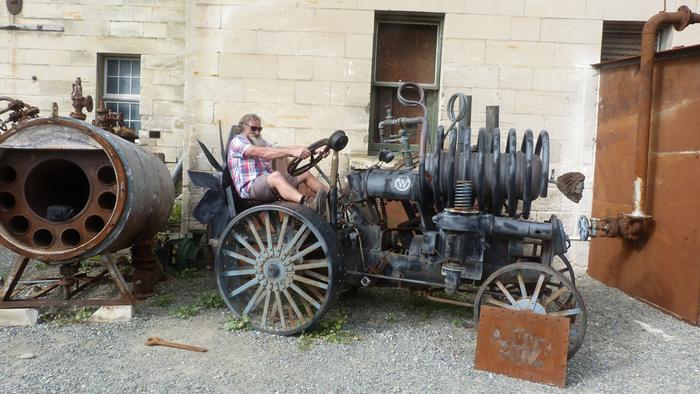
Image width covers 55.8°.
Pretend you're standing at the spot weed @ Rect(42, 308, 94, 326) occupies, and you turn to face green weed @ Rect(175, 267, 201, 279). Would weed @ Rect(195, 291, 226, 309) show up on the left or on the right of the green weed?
right

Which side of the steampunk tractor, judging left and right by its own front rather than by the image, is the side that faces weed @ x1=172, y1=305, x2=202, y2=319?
back

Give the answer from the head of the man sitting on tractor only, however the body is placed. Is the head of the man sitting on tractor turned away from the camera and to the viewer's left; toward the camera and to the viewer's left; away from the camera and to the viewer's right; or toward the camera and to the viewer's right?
toward the camera and to the viewer's right

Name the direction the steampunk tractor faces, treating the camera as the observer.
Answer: facing to the right of the viewer

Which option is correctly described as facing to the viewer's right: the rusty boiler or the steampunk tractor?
the steampunk tractor

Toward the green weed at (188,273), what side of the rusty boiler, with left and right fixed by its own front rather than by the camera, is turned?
back

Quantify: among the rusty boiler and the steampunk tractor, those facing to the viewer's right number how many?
1

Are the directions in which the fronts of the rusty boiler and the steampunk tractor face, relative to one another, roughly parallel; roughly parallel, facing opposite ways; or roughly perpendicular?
roughly perpendicular

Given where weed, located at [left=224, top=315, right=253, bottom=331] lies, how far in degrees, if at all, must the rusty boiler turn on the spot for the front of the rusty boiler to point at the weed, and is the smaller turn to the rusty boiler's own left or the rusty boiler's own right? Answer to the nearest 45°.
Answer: approximately 90° to the rusty boiler's own left

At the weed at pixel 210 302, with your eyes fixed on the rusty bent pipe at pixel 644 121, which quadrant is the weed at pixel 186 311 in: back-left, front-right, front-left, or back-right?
back-right

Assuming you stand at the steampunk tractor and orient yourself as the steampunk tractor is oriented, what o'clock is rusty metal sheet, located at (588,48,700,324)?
The rusty metal sheet is roughly at 11 o'clock from the steampunk tractor.

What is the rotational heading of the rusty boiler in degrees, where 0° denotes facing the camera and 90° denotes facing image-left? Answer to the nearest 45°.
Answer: approximately 45°
